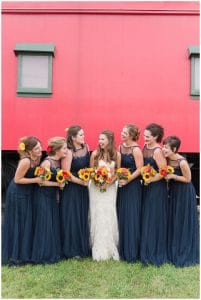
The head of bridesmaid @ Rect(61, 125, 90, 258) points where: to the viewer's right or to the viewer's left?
to the viewer's right

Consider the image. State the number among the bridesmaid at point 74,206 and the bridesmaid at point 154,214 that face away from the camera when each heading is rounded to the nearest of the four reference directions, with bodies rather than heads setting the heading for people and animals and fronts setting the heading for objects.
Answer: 0

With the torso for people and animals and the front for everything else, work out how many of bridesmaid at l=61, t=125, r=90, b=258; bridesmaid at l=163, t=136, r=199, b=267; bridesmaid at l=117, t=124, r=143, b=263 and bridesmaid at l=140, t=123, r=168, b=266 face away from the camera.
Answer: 0

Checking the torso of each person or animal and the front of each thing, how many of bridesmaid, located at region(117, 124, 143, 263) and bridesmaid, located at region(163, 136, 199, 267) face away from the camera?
0

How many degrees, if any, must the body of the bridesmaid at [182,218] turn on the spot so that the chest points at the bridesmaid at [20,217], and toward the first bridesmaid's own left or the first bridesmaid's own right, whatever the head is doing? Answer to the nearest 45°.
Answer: approximately 45° to the first bridesmaid's own right

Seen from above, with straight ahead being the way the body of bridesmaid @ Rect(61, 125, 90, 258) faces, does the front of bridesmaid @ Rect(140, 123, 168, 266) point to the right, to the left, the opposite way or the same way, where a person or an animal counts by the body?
to the right

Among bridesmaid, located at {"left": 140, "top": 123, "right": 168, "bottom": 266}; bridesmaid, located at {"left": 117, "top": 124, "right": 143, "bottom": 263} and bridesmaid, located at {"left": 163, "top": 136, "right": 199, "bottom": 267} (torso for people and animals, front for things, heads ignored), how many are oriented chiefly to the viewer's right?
0

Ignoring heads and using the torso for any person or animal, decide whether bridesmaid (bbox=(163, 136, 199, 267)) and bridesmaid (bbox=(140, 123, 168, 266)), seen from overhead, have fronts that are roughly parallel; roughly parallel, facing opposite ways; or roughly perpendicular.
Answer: roughly parallel

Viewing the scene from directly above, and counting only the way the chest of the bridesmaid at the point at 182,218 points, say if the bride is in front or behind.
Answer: in front

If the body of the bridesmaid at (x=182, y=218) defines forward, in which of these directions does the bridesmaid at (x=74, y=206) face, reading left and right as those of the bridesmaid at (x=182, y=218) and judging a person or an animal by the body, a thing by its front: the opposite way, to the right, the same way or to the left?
to the left

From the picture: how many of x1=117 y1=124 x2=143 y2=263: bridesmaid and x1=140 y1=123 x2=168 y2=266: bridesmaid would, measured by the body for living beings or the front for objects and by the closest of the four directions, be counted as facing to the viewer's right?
0

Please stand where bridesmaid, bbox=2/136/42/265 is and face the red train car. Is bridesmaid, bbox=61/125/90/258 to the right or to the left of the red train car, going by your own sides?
right

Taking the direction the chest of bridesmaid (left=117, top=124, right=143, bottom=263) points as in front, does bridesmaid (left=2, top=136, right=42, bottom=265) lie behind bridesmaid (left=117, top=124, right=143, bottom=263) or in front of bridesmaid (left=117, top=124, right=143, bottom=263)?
in front

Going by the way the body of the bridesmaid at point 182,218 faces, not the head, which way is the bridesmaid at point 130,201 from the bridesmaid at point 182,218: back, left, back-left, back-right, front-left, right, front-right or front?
front-right

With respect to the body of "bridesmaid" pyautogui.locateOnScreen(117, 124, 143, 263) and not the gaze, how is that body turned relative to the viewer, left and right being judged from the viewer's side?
facing the viewer and to the left of the viewer

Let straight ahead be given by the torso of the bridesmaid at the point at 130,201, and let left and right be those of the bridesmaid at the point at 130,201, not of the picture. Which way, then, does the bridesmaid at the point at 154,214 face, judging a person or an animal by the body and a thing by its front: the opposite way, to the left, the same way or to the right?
the same way

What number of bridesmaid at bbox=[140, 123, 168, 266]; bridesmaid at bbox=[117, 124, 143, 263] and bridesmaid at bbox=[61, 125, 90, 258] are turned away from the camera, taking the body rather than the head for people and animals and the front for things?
0

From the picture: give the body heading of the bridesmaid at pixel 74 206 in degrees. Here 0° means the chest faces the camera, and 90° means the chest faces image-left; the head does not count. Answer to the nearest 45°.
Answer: approximately 315°
